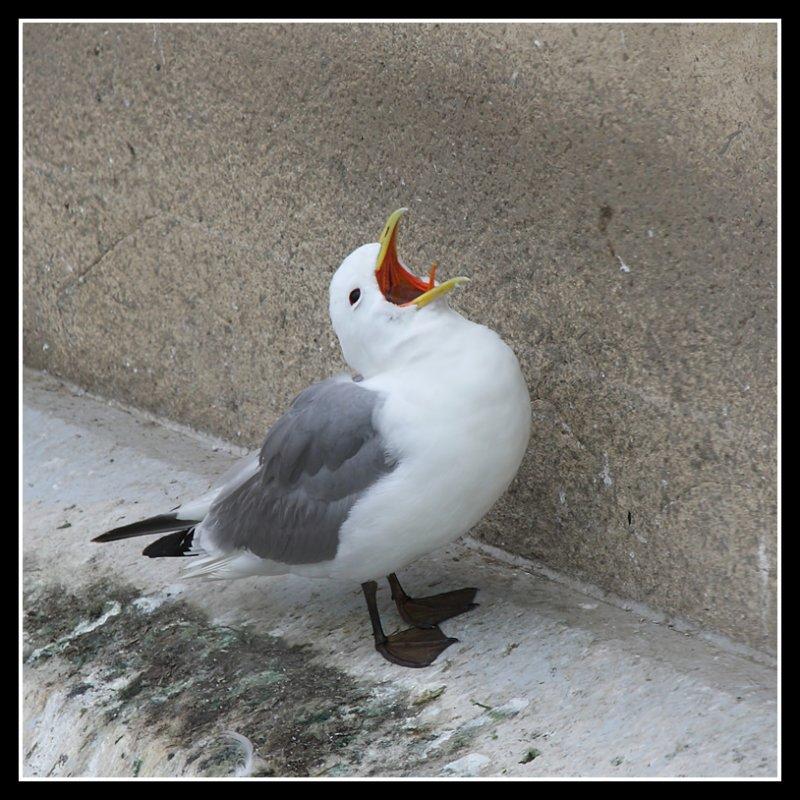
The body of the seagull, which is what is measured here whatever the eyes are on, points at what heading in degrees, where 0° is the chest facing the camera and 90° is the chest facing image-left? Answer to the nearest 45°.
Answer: approximately 270°
